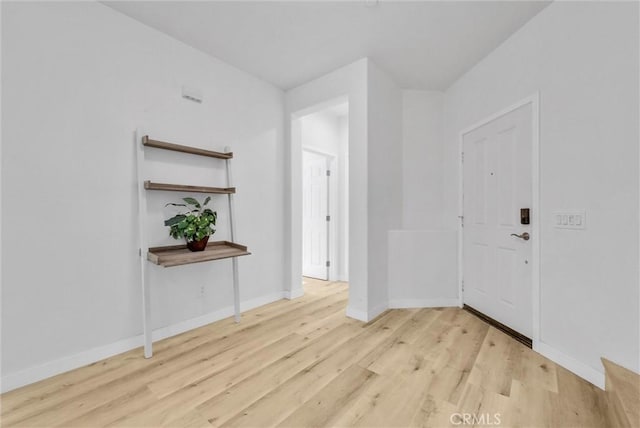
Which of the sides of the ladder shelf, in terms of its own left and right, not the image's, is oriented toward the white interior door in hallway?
left

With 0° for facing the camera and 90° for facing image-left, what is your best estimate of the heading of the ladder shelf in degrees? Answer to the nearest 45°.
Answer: approximately 315°

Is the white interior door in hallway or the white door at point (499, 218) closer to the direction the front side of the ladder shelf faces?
the white door

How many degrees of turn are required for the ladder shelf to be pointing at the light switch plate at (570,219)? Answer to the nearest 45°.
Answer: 0° — it already faces it

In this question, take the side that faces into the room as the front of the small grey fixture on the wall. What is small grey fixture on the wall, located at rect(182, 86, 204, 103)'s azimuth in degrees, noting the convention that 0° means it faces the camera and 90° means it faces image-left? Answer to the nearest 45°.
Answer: approximately 315°

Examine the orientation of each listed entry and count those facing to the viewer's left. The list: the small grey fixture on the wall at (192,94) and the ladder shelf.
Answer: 0
